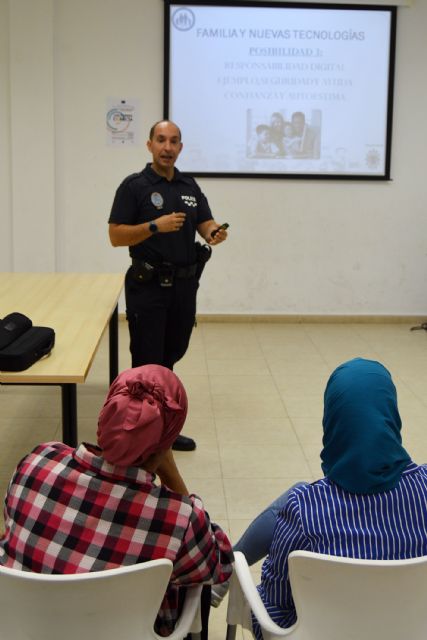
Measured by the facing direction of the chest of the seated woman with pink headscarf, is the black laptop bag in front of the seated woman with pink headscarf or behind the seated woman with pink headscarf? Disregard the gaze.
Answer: in front

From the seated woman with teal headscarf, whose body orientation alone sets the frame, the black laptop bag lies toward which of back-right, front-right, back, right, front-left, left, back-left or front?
front-left

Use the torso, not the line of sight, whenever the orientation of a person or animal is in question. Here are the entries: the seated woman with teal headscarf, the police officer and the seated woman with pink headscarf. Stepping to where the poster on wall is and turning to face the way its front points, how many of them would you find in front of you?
3

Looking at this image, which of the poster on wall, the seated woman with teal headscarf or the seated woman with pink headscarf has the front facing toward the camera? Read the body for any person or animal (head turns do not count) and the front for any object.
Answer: the poster on wall

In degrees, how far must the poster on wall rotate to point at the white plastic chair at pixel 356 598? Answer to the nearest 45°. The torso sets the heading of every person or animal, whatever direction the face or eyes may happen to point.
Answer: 0° — it already faces it

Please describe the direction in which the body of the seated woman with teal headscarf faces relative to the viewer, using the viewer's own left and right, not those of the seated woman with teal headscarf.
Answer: facing away from the viewer

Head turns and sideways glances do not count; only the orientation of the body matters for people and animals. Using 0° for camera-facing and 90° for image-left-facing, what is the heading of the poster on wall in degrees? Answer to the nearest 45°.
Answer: approximately 0°

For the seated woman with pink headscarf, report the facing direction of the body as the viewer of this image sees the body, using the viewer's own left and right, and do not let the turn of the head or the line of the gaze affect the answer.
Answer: facing away from the viewer

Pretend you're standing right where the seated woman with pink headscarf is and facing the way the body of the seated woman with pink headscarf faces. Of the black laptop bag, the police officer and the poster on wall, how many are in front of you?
3

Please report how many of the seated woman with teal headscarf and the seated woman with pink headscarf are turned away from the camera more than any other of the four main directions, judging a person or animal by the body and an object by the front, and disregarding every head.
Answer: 2

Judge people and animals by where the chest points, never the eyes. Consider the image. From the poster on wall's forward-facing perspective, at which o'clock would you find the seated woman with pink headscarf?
The seated woman with pink headscarf is roughly at 12 o'clock from the poster on wall.

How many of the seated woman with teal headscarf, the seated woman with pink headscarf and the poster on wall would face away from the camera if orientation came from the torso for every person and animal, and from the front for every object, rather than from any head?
2

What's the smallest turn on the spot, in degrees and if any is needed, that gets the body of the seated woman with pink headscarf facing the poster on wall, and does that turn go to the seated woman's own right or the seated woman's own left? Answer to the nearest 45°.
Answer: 0° — they already face it

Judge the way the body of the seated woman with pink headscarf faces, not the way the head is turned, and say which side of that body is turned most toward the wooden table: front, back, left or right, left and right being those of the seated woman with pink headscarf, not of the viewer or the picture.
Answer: front

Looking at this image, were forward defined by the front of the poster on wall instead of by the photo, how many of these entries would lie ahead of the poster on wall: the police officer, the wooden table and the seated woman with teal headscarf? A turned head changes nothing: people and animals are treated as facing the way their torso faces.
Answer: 3
